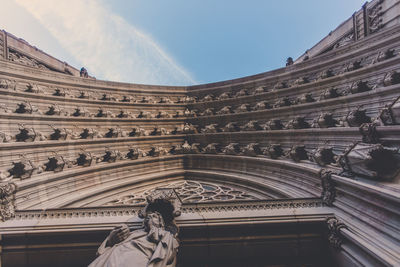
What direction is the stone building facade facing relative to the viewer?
toward the camera
